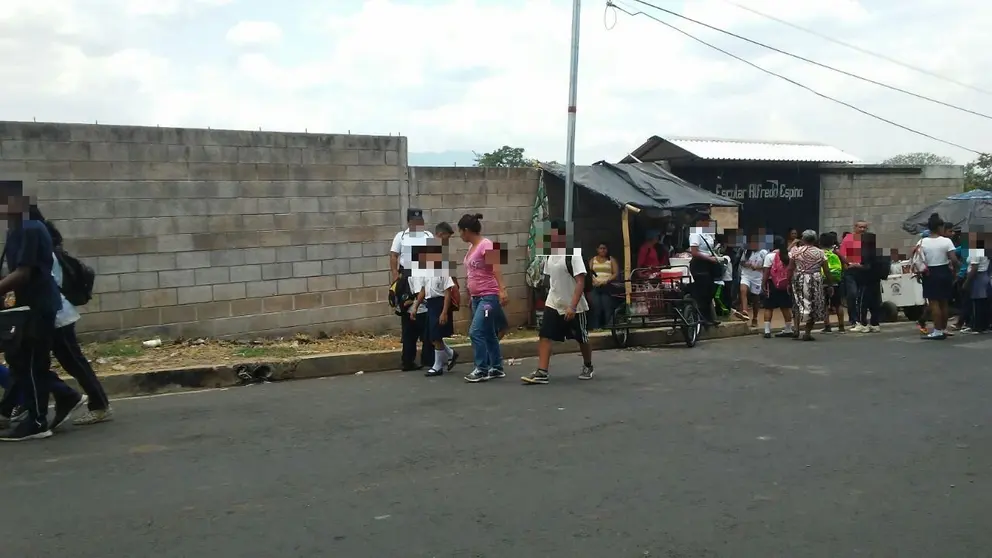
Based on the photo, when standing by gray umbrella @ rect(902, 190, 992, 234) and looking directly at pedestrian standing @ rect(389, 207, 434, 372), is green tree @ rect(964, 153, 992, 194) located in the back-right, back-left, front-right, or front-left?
back-right

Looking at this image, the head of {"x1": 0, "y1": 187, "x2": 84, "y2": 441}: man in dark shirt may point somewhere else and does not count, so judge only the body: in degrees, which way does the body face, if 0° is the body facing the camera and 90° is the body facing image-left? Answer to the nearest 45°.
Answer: approximately 90°

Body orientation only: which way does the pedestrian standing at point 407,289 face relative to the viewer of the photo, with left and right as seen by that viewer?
facing the viewer

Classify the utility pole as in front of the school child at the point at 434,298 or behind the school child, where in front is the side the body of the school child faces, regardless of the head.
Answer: behind

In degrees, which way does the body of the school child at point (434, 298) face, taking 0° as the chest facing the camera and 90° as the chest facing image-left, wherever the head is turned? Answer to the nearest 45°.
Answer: approximately 45°

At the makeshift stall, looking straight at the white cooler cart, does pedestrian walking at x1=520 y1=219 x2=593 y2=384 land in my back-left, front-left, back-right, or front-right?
back-right
